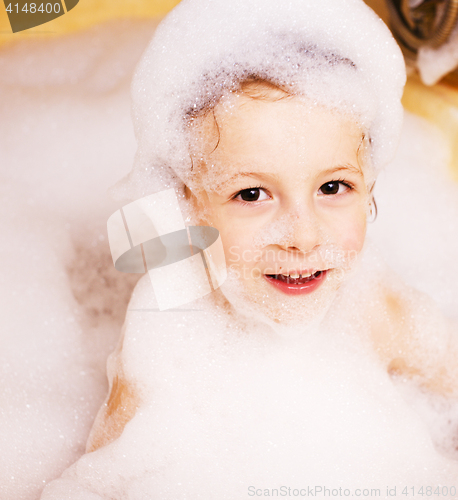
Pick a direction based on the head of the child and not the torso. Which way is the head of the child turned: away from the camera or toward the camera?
toward the camera

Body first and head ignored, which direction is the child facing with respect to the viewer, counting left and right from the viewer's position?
facing the viewer
